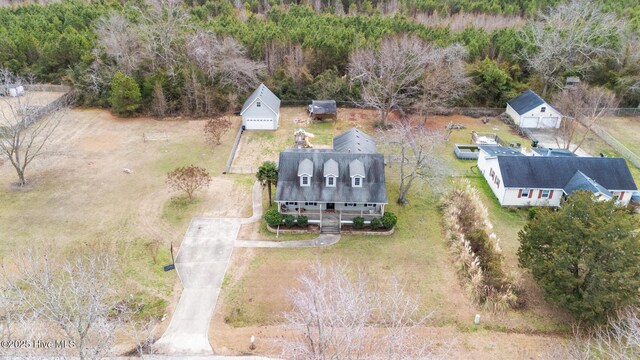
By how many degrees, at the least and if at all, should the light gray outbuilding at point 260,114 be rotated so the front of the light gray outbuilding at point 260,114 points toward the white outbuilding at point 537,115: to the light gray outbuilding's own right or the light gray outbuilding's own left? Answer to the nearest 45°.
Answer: approximately 90° to the light gray outbuilding's own left

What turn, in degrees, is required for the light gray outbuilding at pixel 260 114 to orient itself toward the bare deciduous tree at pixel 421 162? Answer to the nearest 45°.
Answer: approximately 45° to its left

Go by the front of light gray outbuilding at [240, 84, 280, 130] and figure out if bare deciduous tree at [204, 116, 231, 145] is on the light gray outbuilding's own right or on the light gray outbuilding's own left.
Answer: on the light gray outbuilding's own right

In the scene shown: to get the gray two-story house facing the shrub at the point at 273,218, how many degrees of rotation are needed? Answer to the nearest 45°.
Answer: approximately 45° to its right

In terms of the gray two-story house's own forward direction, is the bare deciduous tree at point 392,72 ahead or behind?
behind

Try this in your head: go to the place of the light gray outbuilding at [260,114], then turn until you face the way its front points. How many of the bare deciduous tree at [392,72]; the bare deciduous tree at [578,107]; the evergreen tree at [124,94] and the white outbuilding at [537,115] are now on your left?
3

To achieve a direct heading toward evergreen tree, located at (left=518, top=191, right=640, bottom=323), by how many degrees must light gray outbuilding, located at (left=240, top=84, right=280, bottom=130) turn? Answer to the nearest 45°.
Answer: approximately 45° to its left

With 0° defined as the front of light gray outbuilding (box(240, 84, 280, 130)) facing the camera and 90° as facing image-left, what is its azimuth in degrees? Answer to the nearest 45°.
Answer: approximately 0°

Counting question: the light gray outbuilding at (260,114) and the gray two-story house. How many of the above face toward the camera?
2

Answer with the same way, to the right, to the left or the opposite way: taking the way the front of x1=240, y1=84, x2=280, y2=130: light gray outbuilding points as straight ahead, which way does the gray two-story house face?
the same way

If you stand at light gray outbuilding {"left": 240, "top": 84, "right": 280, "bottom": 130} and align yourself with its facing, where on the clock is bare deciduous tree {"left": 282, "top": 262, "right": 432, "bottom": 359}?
The bare deciduous tree is roughly at 12 o'clock from the light gray outbuilding.

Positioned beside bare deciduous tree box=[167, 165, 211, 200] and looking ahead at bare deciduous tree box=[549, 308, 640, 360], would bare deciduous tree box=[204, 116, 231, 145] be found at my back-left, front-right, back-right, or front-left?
back-left

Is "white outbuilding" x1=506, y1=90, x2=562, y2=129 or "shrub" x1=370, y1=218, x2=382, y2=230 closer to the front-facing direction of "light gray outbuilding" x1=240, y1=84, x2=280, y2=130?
the shrub

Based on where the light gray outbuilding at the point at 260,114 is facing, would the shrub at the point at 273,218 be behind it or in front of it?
in front

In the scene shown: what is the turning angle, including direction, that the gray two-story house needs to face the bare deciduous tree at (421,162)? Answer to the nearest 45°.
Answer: approximately 135° to its left

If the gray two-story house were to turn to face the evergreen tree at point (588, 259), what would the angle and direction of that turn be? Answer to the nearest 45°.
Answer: approximately 45° to its left

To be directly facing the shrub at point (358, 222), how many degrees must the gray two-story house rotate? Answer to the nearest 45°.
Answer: approximately 45° to its left

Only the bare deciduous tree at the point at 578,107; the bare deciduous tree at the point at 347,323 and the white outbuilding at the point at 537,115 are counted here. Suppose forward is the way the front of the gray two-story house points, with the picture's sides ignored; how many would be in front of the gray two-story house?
1

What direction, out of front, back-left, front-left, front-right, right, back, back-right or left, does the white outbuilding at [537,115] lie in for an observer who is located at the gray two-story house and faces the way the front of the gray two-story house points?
back-left

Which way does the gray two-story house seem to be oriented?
toward the camera

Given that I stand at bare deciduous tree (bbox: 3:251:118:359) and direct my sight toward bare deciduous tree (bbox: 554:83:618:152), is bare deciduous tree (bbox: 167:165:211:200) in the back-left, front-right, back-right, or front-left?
front-left
